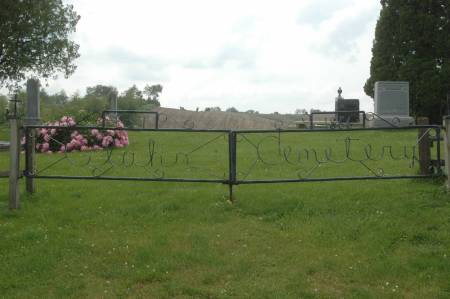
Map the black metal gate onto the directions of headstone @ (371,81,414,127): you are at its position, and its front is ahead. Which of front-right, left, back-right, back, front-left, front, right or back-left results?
front

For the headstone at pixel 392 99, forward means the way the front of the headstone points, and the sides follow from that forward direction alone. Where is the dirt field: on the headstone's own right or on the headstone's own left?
on the headstone's own right

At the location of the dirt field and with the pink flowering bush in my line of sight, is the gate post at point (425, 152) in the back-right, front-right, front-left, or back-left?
front-left

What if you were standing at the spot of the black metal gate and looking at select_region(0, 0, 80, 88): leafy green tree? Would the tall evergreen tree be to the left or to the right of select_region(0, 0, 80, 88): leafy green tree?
right

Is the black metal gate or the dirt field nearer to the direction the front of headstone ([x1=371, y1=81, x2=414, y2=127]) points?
the black metal gate

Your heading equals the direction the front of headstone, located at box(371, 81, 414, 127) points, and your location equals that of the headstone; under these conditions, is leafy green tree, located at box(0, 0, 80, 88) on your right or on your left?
on your right

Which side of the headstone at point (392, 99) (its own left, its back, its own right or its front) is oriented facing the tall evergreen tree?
back

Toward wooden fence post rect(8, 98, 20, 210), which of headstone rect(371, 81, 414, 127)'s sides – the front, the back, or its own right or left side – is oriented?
front

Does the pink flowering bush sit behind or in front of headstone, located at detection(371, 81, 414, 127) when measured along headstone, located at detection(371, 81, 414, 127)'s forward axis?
in front

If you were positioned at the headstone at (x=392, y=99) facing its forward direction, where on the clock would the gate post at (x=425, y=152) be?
The gate post is roughly at 12 o'clock from the headstone.

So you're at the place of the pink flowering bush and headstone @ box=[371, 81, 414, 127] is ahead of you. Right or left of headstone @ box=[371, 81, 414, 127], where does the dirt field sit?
left

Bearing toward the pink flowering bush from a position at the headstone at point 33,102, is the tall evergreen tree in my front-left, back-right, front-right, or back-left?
front-left

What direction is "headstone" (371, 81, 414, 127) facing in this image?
toward the camera

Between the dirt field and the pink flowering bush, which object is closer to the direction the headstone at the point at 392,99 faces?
the pink flowering bush

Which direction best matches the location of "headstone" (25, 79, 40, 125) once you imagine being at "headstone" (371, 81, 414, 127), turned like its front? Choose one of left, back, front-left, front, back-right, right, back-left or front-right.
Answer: front-right
